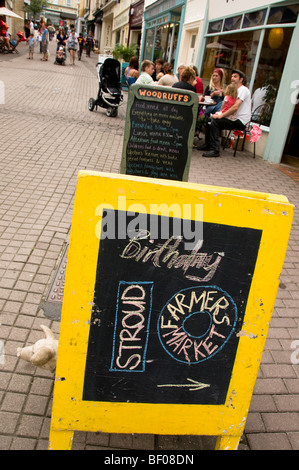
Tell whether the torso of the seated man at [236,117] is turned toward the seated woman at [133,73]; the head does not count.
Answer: no

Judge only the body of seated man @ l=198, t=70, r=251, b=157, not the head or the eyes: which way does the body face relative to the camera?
to the viewer's left

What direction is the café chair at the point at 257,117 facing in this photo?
to the viewer's left

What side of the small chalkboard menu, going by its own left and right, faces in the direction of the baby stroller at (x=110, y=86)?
back

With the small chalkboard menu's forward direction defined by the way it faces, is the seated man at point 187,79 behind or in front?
behind

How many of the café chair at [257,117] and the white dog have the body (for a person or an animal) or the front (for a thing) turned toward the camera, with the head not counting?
0

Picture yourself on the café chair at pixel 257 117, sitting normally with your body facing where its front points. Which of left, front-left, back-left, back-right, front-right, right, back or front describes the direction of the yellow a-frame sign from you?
left

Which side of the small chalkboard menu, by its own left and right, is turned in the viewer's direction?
front

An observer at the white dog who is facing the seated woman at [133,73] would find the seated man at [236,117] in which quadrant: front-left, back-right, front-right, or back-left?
front-right

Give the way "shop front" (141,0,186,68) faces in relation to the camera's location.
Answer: facing the viewer and to the left of the viewer

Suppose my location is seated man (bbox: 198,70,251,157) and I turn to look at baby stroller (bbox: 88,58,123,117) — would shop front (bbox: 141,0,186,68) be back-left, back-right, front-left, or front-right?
front-right

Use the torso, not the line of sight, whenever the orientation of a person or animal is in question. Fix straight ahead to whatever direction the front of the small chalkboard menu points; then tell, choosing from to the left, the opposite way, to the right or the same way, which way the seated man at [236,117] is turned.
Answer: to the right

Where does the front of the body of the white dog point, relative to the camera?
to the viewer's left

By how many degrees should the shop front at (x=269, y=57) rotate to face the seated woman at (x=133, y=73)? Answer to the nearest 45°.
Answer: approximately 90° to its right

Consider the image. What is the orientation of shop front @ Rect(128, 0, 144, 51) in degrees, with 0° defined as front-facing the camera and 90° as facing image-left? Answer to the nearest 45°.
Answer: approximately 45°

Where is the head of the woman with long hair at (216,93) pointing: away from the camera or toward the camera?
toward the camera

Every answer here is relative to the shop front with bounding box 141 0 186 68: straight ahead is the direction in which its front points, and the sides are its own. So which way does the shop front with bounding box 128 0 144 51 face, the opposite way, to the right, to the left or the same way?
the same way

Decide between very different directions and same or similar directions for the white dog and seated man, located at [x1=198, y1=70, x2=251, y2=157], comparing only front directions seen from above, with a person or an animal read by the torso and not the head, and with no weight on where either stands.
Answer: same or similar directions

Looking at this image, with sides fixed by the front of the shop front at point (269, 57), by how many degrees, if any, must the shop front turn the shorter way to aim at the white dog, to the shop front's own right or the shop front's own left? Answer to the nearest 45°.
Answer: approximately 45° to the shop front's own left

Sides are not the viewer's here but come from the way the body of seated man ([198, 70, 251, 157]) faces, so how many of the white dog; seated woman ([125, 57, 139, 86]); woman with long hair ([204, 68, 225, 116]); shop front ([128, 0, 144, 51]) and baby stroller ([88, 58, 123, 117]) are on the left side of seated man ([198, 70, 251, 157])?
1

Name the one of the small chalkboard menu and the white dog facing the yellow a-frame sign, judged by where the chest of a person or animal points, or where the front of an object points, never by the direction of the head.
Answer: the small chalkboard menu
